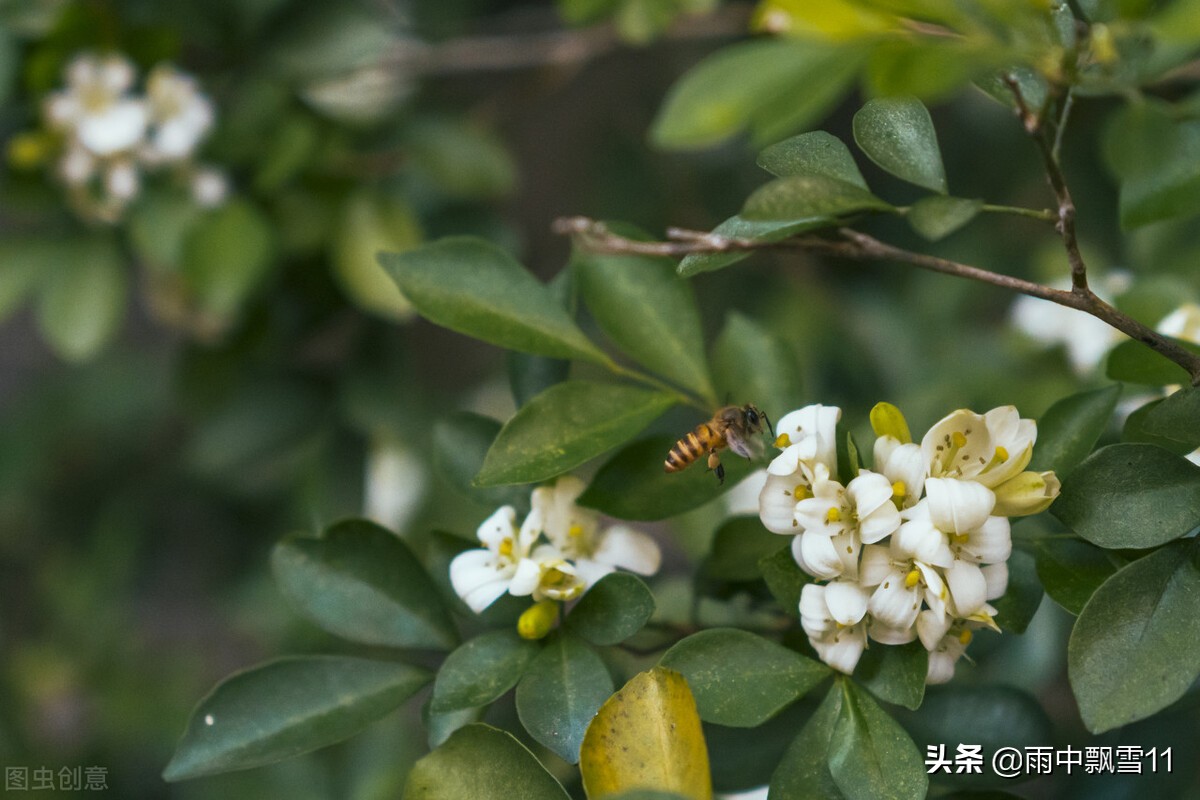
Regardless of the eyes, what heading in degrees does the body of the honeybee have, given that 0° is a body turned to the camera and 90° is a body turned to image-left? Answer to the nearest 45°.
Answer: approximately 270°
